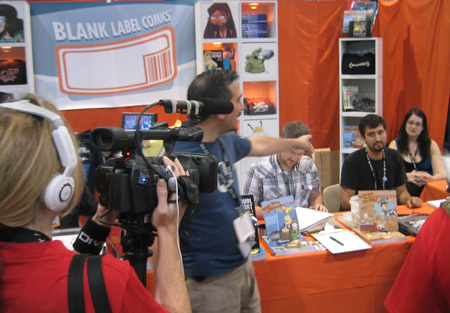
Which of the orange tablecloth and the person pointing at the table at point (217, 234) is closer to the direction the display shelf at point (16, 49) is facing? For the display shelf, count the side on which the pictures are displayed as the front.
the person pointing at the table

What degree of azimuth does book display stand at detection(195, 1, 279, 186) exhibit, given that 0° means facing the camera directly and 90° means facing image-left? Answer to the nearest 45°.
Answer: approximately 0°

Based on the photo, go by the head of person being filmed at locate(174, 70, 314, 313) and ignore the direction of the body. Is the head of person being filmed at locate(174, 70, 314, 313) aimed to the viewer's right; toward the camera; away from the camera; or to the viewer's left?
to the viewer's right

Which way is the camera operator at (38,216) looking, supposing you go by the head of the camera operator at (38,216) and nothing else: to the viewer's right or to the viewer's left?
to the viewer's right

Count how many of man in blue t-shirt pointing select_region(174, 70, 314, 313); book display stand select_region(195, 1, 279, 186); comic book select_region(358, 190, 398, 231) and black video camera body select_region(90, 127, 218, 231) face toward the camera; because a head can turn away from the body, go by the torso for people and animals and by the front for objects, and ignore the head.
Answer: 2

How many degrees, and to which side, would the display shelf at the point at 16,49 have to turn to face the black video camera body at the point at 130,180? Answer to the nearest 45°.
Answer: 0° — it already faces it

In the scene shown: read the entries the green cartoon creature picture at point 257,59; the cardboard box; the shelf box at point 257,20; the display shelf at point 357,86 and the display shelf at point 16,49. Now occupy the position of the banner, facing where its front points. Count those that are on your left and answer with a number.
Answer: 4

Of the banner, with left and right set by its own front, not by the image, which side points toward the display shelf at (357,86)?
left

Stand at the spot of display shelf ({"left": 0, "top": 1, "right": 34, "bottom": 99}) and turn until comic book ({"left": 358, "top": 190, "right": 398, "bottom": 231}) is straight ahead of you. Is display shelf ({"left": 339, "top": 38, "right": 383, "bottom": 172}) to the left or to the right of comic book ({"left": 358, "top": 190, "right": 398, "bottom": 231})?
left

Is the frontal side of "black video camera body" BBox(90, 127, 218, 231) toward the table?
yes

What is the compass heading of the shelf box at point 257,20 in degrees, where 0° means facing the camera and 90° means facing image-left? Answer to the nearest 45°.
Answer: approximately 0°

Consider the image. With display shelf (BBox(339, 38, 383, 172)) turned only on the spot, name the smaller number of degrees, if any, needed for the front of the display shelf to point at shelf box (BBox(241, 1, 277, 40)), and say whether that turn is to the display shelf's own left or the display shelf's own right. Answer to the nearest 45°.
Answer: approximately 45° to the display shelf's own right

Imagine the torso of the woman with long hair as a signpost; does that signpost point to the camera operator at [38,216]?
yes
